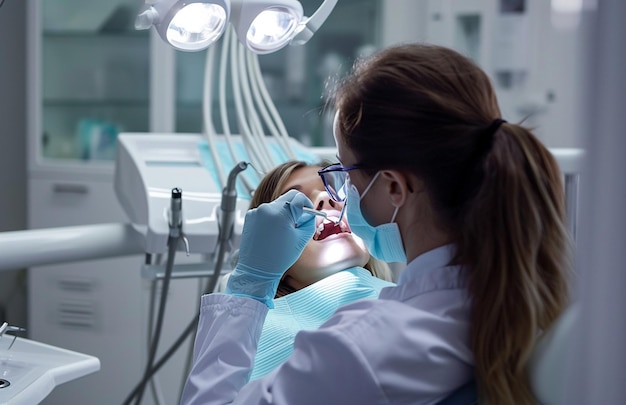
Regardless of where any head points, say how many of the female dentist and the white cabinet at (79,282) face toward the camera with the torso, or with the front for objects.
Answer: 1

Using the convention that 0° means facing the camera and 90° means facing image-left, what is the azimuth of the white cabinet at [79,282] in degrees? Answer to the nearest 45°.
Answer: approximately 0°

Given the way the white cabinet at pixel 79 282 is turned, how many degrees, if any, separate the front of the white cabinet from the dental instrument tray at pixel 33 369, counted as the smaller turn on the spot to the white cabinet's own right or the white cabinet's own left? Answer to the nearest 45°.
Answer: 0° — it already faces it

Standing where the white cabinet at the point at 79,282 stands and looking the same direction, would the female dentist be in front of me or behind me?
in front

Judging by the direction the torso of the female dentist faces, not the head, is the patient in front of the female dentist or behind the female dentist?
in front

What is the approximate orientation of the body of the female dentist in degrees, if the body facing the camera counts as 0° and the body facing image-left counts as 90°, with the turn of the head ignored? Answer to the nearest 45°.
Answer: approximately 135°

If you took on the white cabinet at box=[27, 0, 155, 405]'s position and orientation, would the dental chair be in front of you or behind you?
in front

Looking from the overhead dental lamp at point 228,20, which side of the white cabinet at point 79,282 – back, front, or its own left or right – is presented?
front
